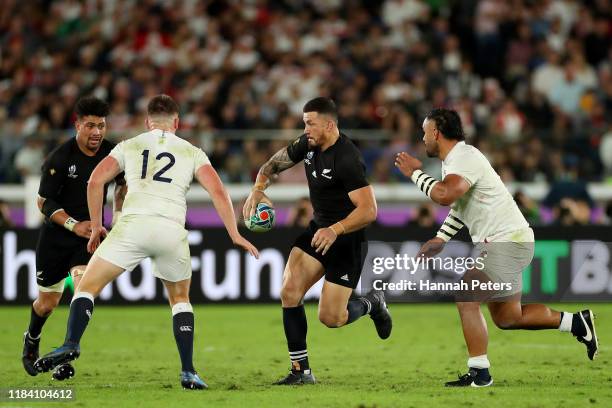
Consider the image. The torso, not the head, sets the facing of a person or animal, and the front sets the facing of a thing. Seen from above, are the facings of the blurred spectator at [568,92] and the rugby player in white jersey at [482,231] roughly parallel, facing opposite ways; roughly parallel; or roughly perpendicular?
roughly perpendicular

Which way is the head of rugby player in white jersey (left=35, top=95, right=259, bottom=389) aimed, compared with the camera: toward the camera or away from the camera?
away from the camera

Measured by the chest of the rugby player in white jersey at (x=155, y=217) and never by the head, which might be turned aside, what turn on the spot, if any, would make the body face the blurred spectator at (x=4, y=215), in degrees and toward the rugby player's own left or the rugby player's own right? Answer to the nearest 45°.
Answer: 0° — they already face them

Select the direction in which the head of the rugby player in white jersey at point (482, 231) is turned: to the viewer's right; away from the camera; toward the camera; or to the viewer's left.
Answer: to the viewer's left

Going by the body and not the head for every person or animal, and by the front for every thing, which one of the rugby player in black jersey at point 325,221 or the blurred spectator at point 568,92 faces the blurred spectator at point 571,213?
the blurred spectator at point 568,92

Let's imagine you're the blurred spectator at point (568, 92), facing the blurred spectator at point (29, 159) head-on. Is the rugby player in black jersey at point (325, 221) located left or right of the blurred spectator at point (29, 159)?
left

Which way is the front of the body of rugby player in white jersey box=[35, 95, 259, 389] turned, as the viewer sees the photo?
away from the camera

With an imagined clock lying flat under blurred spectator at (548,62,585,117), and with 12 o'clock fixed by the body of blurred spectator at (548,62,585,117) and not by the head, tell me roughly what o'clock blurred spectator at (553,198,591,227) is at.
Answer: blurred spectator at (553,198,591,227) is roughly at 12 o'clock from blurred spectator at (548,62,585,117).

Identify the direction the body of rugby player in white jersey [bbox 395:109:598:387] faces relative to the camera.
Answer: to the viewer's left

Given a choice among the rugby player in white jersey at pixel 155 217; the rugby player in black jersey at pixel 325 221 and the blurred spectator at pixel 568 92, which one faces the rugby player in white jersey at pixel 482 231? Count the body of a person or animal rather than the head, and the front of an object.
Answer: the blurred spectator

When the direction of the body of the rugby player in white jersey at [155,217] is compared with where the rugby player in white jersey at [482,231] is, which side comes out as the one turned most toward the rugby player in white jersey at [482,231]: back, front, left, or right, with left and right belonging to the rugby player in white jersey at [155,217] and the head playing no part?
right
